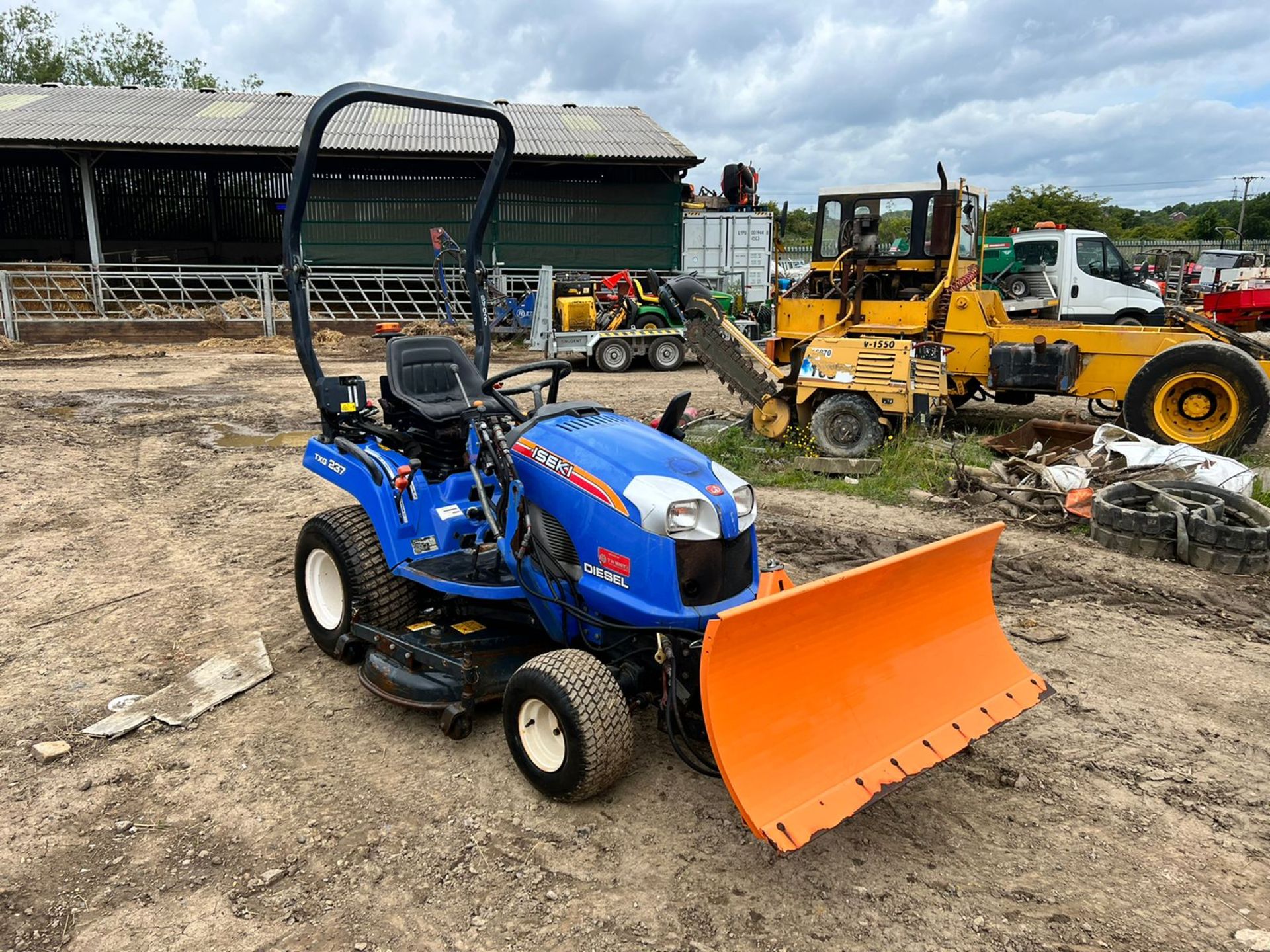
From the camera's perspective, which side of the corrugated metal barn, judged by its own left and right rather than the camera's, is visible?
front

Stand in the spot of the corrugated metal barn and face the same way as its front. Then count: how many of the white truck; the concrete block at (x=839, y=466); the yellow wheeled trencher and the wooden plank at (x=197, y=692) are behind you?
0

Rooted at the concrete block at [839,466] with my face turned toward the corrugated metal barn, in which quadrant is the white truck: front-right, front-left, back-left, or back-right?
front-right

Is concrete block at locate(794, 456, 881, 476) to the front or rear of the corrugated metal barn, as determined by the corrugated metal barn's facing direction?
to the front

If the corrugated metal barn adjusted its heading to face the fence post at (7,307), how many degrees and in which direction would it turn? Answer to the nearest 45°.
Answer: approximately 45° to its right

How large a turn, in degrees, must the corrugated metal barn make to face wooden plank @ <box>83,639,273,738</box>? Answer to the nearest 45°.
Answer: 0° — it already faces it

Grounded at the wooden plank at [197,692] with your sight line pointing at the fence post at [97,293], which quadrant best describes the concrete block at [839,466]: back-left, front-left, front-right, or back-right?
front-right

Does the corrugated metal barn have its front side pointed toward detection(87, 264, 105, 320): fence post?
no

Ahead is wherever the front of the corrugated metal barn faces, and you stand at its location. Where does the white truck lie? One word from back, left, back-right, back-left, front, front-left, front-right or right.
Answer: front-left
